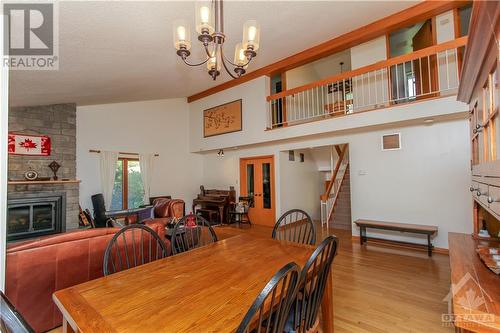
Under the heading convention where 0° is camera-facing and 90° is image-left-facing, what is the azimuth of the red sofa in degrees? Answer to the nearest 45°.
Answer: approximately 135°

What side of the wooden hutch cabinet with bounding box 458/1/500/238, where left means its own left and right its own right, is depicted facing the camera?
left

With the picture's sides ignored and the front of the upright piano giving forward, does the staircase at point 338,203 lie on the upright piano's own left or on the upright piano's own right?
on the upright piano's own left

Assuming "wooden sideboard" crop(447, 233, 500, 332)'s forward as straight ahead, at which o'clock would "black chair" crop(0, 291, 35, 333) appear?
The black chair is roughly at 10 o'clock from the wooden sideboard.

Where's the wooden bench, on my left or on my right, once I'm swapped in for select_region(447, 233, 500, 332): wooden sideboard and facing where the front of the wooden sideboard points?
on my right

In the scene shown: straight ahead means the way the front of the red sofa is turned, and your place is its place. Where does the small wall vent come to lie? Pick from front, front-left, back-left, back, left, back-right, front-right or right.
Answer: back-right

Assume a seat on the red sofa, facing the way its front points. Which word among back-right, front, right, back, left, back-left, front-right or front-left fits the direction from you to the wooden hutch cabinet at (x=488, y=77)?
back

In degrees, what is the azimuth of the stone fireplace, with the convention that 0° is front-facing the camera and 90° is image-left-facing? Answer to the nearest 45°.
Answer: approximately 315°

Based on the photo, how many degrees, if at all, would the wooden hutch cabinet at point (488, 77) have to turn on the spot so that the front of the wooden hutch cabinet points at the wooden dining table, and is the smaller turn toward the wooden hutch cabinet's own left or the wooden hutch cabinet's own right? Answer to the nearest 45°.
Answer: approximately 45° to the wooden hutch cabinet's own left

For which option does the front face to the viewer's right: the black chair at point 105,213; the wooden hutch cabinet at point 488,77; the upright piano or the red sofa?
the black chair

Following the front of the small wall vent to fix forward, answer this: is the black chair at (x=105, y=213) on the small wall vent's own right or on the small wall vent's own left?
on the small wall vent's own right

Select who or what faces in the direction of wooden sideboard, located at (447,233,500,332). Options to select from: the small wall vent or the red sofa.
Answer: the small wall vent

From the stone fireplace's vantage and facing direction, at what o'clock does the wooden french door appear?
The wooden french door is roughly at 11 o'clock from the stone fireplace.
